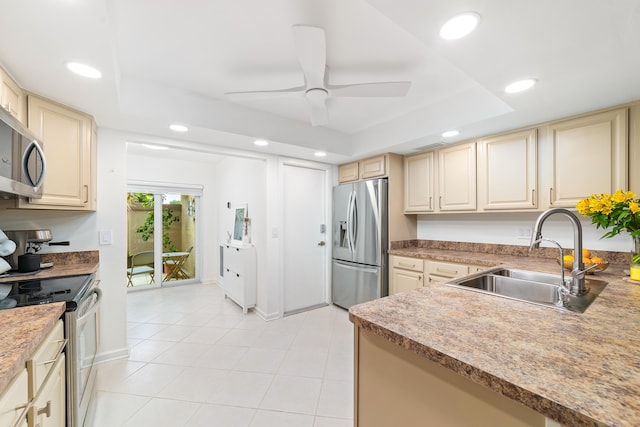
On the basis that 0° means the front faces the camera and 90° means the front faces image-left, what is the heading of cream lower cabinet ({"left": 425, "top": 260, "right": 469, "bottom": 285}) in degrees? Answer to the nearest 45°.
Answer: approximately 45°

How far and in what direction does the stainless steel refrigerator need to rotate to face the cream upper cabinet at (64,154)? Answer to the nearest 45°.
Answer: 0° — it already faces it

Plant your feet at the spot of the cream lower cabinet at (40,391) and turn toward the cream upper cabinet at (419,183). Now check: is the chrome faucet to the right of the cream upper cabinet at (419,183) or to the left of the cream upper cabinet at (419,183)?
right

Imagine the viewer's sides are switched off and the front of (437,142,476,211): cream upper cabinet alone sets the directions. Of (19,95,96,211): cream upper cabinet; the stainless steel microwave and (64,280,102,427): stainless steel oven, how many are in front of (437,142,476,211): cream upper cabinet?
3

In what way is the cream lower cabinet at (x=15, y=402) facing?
to the viewer's right

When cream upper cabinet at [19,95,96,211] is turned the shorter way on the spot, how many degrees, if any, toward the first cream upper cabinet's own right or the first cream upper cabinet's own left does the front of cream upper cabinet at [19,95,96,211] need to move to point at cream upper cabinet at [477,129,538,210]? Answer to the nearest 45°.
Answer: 0° — it already faces it

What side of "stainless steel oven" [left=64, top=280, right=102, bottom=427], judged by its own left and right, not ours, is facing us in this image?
right

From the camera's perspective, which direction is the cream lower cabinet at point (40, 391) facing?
to the viewer's right

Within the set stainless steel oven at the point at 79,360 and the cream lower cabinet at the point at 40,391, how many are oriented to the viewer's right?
2

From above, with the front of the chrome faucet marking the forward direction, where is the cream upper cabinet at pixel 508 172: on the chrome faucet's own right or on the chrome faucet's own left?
on the chrome faucet's own right

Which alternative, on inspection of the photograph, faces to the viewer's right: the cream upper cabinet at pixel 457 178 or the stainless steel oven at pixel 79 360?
the stainless steel oven
